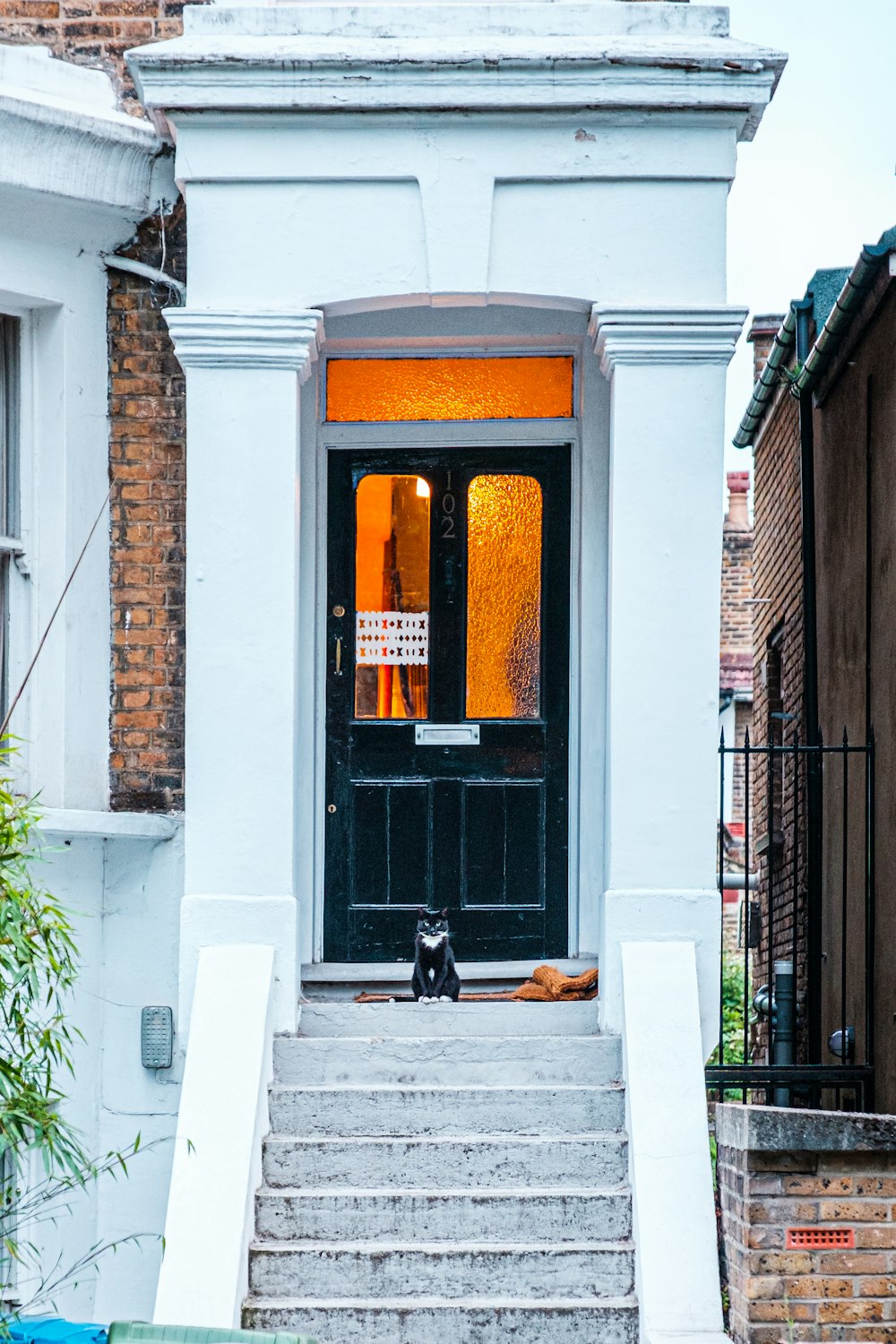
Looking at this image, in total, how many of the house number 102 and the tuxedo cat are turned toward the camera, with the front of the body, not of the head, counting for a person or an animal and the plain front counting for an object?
2

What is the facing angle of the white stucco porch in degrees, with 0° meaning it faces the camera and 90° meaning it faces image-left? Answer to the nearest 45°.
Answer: approximately 0°

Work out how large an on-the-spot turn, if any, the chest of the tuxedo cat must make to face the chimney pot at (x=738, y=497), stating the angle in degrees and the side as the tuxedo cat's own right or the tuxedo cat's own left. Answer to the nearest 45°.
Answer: approximately 180°

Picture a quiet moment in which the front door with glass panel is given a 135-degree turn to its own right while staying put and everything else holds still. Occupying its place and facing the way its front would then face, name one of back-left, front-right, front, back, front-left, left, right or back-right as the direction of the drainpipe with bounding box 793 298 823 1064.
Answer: right
